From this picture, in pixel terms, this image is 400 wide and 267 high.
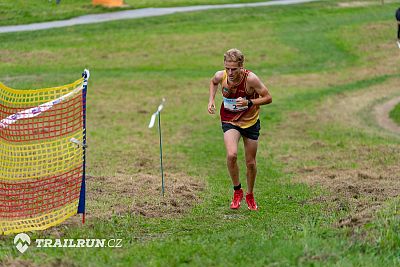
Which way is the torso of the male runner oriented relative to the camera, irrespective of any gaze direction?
toward the camera
